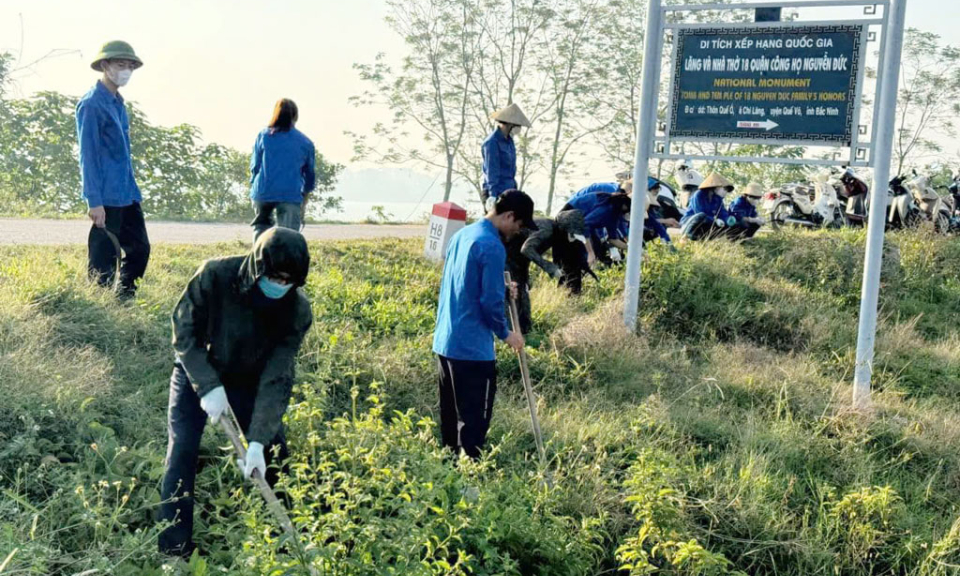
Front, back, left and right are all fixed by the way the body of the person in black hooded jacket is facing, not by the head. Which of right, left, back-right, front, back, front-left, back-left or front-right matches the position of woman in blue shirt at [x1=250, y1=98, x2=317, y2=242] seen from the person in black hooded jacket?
back-left

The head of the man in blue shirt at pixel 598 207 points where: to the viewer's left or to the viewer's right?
to the viewer's right

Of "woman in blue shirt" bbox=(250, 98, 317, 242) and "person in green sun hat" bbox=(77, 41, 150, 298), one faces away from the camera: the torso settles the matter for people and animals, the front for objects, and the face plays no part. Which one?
the woman in blue shirt

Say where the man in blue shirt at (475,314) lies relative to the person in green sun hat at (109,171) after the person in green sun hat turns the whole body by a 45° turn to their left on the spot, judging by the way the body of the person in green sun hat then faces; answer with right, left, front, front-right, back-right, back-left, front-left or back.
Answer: front-right

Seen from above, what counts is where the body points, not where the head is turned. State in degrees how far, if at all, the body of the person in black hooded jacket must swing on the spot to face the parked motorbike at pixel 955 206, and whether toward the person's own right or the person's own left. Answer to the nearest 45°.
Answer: approximately 90° to the person's own left

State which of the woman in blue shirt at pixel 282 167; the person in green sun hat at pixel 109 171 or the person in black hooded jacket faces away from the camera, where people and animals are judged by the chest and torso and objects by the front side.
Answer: the woman in blue shirt

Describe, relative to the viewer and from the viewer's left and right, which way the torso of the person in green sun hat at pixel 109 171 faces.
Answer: facing the viewer and to the right of the viewer

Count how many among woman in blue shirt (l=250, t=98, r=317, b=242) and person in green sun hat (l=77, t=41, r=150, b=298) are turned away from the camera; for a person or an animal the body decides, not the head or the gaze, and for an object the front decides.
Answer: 1

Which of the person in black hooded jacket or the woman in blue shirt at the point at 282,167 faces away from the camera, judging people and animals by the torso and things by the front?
the woman in blue shirt

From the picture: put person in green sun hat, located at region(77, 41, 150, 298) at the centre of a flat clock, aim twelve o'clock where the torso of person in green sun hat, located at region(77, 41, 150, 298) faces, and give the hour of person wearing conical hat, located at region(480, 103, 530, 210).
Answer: person wearing conical hat, located at region(480, 103, 530, 210) is roughly at 10 o'clock from person in green sun hat, located at region(77, 41, 150, 298).

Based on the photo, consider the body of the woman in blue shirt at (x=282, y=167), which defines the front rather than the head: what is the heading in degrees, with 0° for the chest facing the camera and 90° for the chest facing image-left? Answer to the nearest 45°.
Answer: approximately 180°

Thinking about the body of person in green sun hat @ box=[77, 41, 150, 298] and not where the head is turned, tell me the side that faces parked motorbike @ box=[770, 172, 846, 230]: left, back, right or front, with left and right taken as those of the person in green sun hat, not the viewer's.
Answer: left

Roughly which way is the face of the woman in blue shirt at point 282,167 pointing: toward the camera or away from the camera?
away from the camera

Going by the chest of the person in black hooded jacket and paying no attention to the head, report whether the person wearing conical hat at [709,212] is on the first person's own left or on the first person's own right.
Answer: on the first person's own left

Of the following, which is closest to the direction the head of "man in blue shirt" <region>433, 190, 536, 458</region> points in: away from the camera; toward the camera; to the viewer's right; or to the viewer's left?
to the viewer's right
